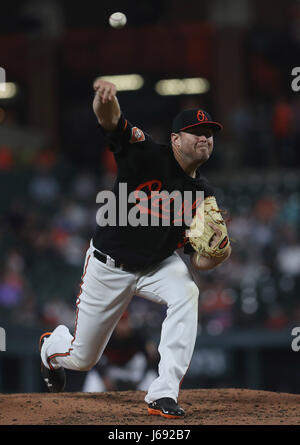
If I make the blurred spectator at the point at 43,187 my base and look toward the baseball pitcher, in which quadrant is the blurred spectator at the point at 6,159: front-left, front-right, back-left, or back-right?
back-right

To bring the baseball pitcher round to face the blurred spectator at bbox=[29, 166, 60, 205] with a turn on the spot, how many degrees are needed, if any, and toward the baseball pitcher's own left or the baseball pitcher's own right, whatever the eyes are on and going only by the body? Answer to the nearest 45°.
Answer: approximately 135° to the baseball pitcher's own left

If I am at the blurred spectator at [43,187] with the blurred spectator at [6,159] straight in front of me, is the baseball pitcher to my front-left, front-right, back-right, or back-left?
back-left

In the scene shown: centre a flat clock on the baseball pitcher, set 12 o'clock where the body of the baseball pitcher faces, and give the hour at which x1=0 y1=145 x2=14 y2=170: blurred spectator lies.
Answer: The blurred spectator is roughly at 7 o'clock from the baseball pitcher.

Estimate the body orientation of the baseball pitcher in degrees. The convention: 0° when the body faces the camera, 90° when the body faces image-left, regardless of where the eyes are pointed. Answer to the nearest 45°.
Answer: approximately 315°
